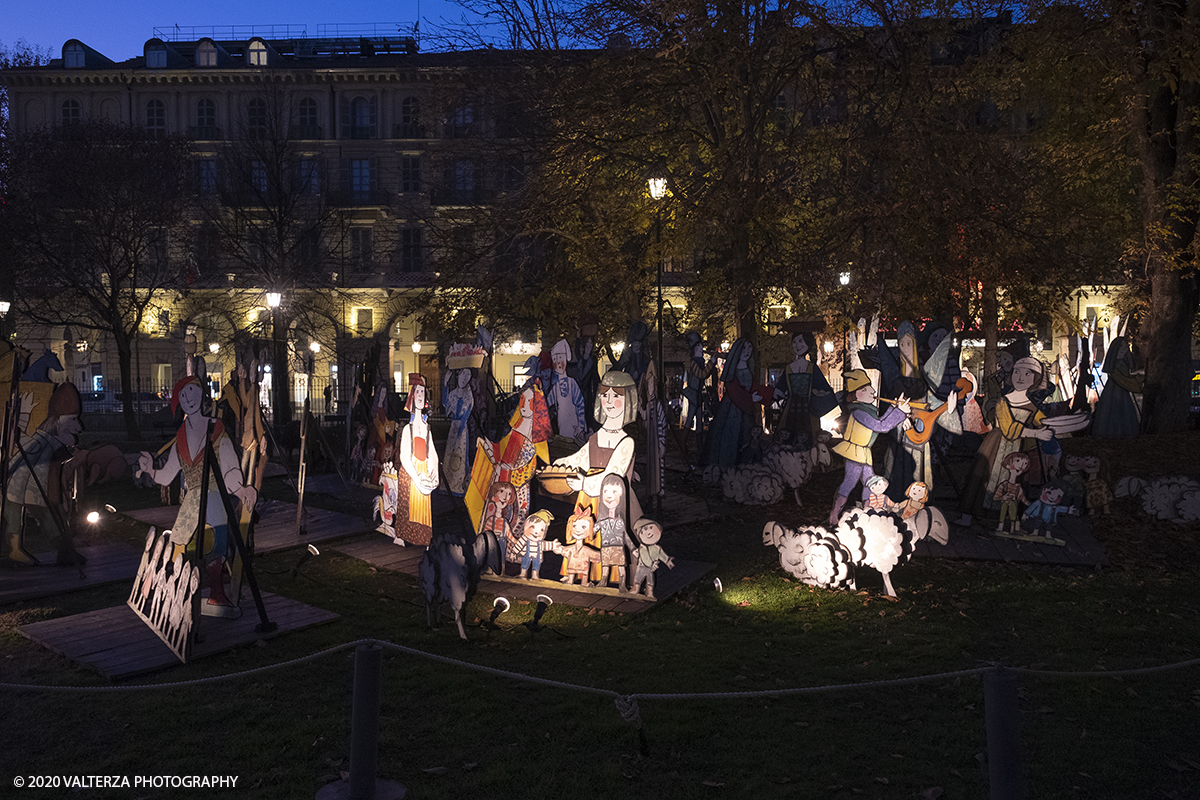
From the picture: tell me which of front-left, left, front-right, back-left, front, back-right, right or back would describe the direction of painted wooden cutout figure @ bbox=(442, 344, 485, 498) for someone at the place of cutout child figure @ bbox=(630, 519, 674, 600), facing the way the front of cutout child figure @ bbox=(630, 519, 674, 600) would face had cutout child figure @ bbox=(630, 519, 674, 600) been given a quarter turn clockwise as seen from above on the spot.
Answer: front-right

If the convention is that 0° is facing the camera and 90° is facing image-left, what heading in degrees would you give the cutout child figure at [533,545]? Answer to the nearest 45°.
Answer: approximately 0°

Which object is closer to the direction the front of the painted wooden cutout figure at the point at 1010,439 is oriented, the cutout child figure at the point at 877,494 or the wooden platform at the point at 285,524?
the cutout child figure

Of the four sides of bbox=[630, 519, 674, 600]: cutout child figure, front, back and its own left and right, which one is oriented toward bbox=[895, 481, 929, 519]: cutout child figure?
left

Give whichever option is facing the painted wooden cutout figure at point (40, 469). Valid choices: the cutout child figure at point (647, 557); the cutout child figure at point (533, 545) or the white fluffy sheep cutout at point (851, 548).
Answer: the white fluffy sheep cutout

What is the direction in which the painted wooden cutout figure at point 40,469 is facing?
to the viewer's right

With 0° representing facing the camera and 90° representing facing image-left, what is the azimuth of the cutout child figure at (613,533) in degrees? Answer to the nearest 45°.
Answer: approximately 0°

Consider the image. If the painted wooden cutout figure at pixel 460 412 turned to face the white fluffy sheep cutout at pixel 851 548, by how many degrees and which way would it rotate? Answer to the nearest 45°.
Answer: approximately 45° to its left

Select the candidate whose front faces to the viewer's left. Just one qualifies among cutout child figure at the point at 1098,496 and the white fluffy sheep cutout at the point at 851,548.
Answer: the white fluffy sheep cutout

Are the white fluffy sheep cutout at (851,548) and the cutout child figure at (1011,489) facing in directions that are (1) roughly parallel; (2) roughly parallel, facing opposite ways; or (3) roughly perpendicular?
roughly perpendicular
